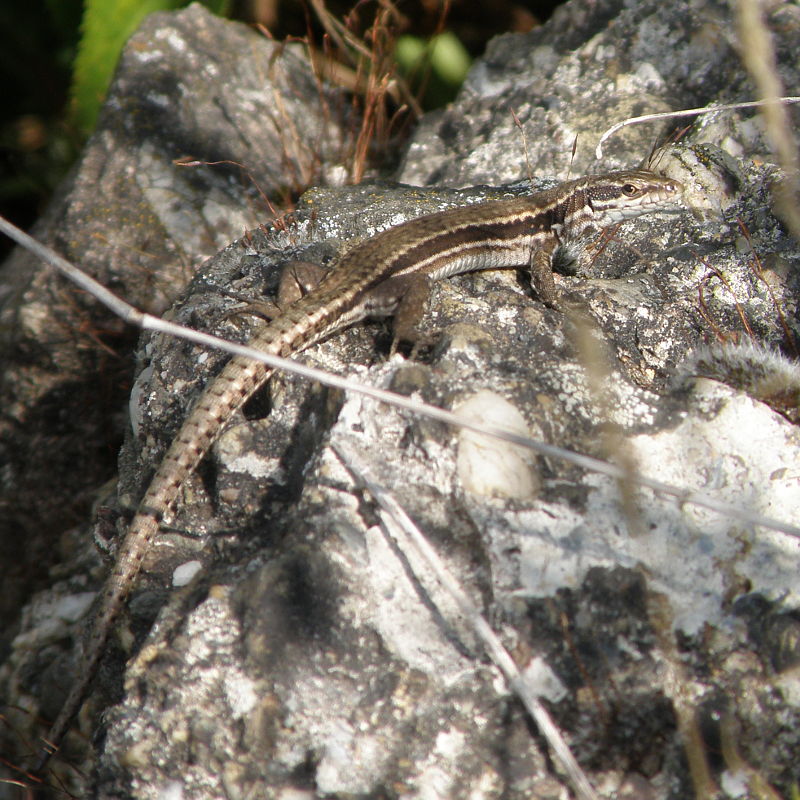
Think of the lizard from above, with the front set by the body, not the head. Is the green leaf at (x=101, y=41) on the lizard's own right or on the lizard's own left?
on the lizard's own left

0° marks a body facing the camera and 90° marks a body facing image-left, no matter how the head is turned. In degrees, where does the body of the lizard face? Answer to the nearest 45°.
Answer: approximately 270°

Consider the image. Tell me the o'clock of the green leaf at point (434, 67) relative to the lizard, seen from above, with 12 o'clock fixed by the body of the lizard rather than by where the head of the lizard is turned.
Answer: The green leaf is roughly at 9 o'clock from the lizard.
